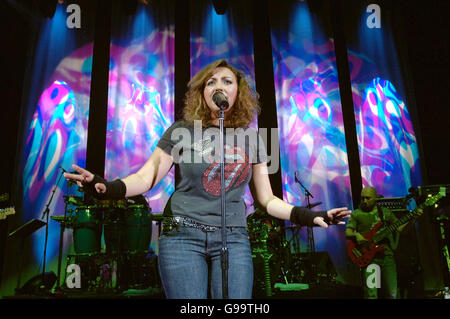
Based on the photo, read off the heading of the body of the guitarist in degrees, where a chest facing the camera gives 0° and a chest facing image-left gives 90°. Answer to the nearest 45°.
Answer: approximately 0°

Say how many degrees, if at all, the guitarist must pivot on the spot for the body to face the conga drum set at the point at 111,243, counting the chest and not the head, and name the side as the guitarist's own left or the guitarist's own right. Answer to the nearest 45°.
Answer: approximately 90° to the guitarist's own right

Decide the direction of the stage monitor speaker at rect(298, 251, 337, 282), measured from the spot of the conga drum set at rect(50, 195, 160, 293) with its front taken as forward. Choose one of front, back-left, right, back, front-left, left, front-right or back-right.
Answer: left

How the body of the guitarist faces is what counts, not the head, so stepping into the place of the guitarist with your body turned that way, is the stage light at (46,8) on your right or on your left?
on your right

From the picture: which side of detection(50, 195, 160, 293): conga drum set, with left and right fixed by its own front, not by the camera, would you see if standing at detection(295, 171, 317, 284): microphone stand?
left

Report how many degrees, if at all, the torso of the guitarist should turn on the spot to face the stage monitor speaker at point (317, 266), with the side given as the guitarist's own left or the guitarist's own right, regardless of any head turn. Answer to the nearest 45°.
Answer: approximately 135° to the guitarist's own right

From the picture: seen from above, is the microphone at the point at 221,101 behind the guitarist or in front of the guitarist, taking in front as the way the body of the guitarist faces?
in front
